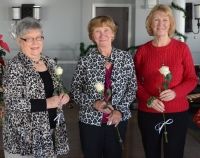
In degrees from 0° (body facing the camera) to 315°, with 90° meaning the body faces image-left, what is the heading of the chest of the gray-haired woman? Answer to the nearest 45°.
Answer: approximately 315°
